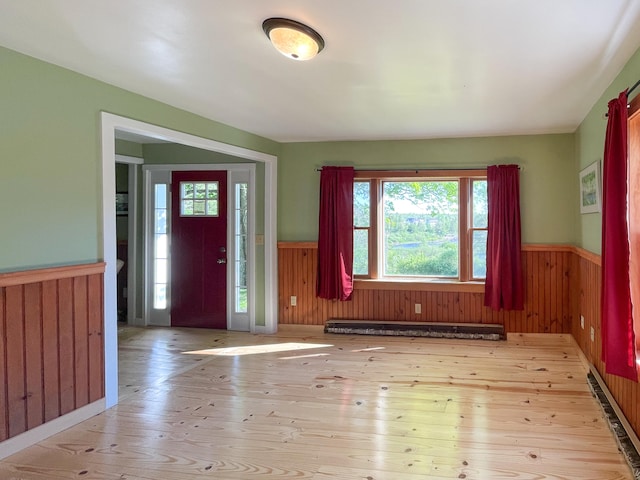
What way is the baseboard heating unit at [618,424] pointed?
to the viewer's left

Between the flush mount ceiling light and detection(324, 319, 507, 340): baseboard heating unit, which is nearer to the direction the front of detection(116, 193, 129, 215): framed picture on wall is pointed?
the flush mount ceiling light

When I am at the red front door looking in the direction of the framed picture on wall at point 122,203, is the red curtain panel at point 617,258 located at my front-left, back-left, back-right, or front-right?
back-left

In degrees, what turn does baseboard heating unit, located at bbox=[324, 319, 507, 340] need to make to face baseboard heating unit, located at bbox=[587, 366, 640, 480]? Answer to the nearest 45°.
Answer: approximately 45° to its left

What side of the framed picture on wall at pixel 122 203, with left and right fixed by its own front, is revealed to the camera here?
front

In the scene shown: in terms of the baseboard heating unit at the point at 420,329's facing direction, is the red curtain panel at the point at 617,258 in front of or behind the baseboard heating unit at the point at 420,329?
in front

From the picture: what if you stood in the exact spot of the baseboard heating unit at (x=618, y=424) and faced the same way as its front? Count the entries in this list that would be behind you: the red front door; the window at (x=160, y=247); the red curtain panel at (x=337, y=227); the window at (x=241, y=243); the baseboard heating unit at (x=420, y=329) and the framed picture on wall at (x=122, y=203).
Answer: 0

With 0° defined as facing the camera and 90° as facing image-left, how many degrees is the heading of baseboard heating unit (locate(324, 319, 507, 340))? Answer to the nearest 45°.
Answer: approximately 0°

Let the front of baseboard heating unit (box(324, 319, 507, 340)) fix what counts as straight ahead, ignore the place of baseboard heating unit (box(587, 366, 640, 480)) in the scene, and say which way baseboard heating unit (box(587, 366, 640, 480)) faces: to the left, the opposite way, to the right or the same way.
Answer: to the right

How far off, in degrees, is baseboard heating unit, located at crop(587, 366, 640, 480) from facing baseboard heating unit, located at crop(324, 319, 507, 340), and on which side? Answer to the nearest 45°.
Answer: approximately 45° to its right

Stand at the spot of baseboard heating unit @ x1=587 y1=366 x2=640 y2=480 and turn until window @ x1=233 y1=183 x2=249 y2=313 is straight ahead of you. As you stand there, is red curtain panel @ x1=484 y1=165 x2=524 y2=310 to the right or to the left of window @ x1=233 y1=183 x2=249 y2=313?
right

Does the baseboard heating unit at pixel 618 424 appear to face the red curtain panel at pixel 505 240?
no

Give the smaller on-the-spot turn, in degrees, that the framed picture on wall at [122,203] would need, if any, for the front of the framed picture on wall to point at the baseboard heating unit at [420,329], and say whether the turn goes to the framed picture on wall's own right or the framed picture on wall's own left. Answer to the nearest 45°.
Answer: approximately 45° to the framed picture on wall's own left

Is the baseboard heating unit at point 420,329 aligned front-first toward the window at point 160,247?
no

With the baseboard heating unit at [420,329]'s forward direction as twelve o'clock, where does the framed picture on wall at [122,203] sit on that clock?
The framed picture on wall is roughly at 3 o'clock from the baseboard heating unit.

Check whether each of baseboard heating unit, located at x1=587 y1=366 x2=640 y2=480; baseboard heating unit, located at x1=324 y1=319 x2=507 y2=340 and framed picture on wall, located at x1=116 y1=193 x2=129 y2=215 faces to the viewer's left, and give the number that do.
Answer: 1

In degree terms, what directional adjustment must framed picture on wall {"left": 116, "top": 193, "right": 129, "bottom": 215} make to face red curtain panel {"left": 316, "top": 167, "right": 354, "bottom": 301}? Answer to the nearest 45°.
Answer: approximately 45° to its left
